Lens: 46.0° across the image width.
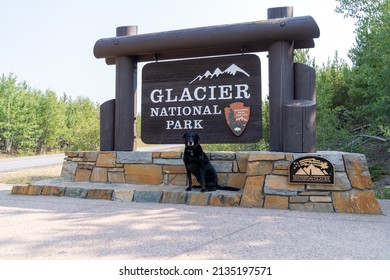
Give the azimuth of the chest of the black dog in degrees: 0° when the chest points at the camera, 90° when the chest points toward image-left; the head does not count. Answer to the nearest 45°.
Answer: approximately 45°
